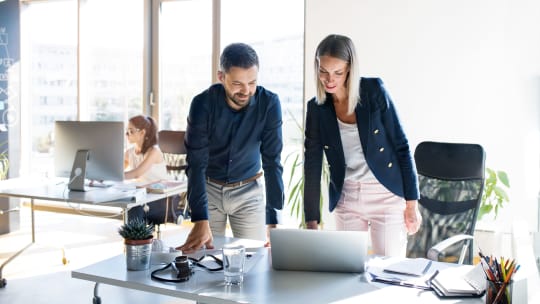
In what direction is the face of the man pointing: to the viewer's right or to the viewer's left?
to the viewer's right

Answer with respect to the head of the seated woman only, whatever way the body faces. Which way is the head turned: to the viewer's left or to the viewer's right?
to the viewer's left

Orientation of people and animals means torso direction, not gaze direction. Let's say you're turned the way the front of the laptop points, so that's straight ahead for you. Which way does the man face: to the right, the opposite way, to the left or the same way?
the opposite way

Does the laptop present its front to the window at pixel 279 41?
yes

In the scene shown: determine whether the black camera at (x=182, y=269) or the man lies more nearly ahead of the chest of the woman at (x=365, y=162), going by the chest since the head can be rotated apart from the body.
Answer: the black camera

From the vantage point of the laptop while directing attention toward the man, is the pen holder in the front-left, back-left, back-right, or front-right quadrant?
back-right

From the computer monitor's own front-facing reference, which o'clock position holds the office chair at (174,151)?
The office chair is roughly at 12 o'clock from the computer monitor.
